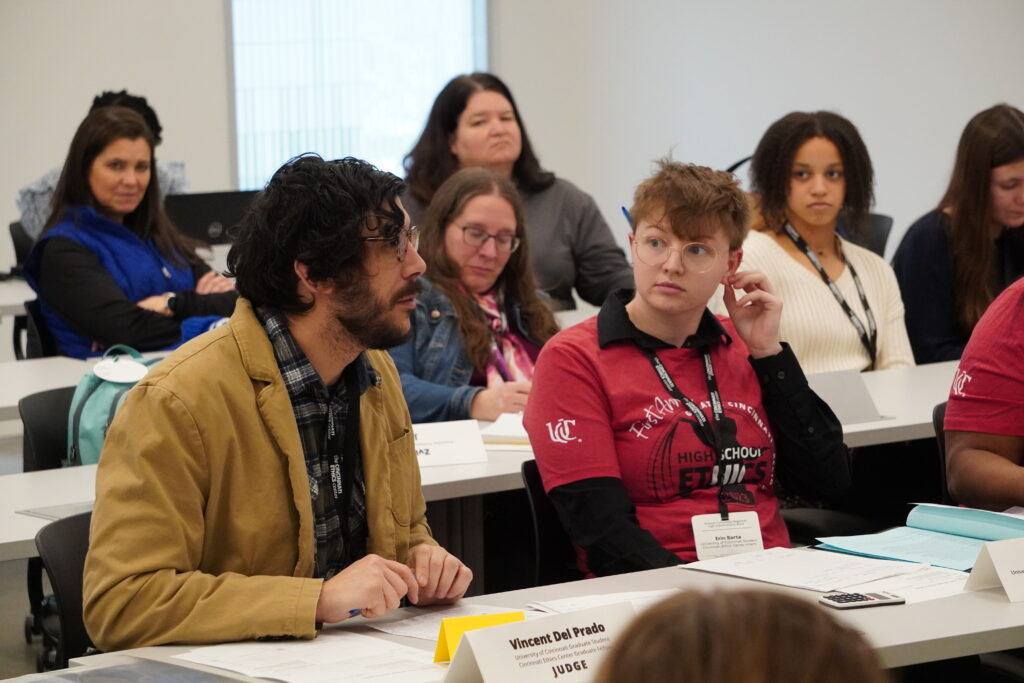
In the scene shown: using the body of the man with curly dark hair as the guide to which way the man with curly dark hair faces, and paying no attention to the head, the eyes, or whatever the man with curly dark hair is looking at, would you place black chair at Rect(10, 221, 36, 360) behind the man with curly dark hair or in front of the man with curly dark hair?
behind

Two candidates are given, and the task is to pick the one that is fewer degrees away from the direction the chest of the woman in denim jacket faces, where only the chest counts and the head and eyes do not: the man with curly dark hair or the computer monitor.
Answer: the man with curly dark hair

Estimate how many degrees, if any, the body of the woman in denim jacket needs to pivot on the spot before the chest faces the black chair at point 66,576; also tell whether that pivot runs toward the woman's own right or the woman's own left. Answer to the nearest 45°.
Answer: approximately 45° to the woman's own right

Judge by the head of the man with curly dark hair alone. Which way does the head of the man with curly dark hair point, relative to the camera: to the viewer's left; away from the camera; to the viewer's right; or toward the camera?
to the viewer's right

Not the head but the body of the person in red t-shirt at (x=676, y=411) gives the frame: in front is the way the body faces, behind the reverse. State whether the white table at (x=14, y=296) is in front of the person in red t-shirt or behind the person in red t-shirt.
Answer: behind

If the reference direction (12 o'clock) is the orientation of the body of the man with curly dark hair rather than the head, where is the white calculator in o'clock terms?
The white calculator is roughly at 11 o'clock from the man with curly dark hair.
